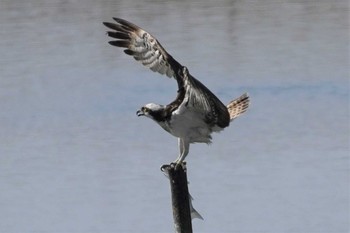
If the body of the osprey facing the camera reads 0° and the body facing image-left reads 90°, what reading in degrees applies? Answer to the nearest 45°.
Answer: approximately 90°
